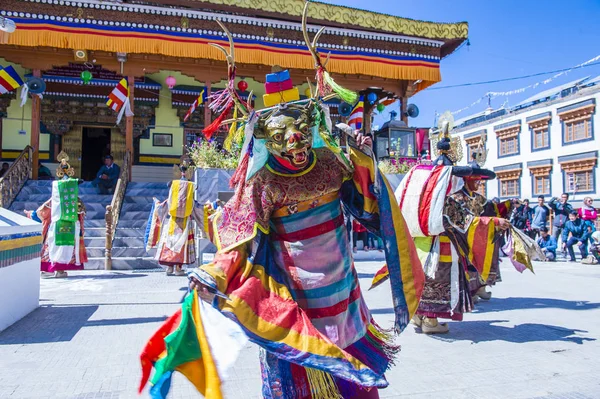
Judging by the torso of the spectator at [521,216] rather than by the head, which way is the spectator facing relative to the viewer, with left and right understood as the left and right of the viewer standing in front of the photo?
facing the viewer and to the left of the viewer

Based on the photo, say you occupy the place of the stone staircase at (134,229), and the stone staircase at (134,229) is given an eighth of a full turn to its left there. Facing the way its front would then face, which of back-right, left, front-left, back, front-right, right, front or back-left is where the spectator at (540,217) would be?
front-left

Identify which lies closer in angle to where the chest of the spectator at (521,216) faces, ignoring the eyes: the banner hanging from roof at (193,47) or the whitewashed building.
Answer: the banner hanging from roof

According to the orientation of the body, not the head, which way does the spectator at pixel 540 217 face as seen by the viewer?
toward the camera

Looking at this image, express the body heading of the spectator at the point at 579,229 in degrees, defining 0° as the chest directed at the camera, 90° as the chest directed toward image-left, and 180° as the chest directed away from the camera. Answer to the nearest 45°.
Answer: approximately 45°

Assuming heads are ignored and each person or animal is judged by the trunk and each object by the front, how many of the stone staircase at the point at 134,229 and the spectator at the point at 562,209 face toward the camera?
2

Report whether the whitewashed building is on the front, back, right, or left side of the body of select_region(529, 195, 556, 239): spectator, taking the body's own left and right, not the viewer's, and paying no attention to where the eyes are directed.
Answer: back

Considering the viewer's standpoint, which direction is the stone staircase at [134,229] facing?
facing the viewer
